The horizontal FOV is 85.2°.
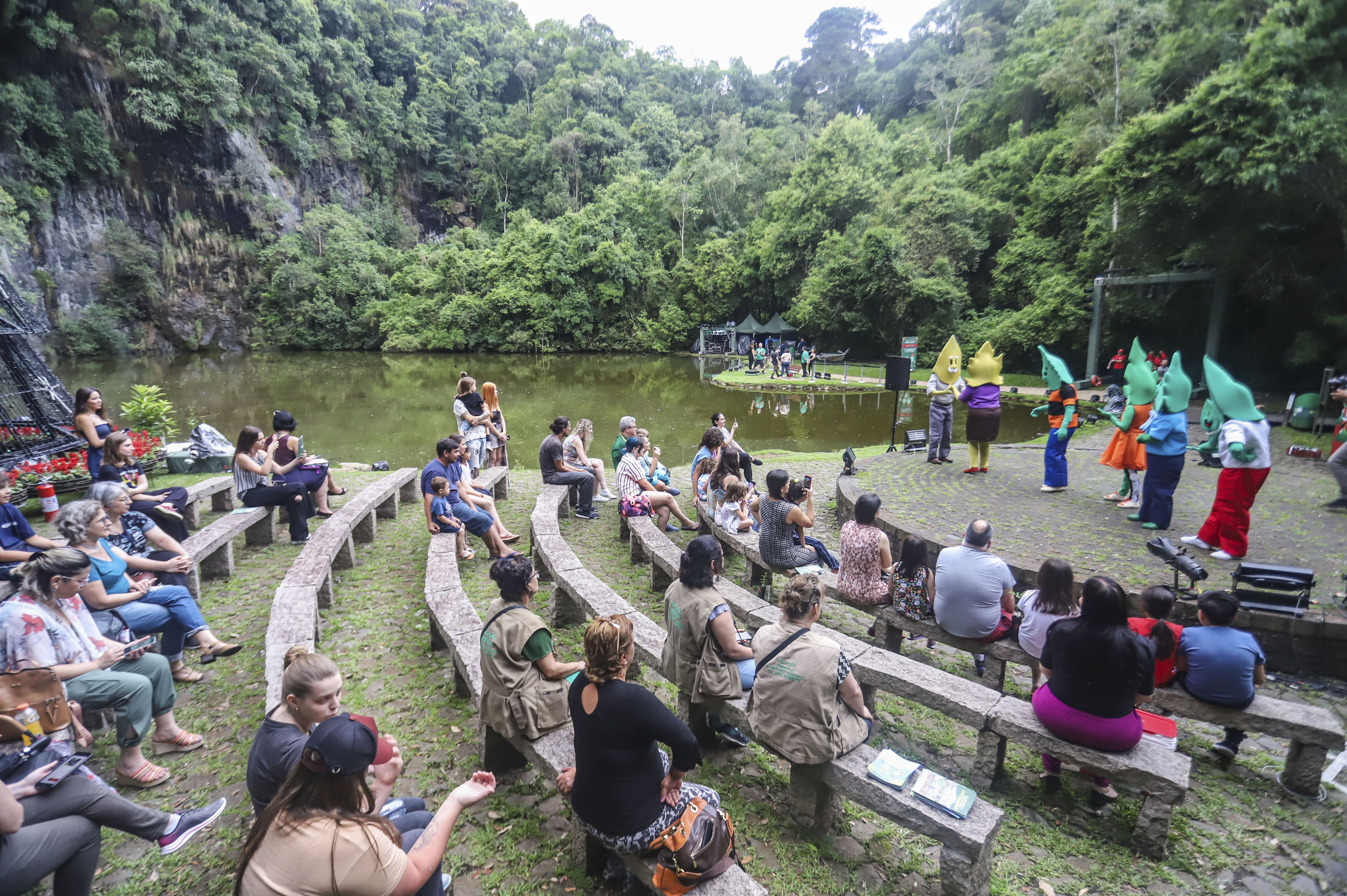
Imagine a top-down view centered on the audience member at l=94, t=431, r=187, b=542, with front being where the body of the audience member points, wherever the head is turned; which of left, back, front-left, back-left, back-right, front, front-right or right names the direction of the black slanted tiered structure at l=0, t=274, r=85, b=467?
back-left

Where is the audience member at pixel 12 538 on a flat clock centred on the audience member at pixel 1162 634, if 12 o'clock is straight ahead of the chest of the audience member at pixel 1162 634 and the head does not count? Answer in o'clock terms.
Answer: the audience member at pixel 12 538 is roughly at 8 o'clock from the audience member at pixel 1162 634.

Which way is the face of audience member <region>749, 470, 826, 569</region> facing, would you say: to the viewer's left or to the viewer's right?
to the viewer's right

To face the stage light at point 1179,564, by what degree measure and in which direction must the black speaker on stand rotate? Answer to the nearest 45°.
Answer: approximately 45° to its left

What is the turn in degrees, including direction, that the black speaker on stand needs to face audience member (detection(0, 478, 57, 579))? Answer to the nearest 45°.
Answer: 0° — it already faces them

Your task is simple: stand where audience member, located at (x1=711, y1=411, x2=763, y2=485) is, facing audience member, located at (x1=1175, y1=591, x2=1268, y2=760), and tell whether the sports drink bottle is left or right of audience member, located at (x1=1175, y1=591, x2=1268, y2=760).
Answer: right

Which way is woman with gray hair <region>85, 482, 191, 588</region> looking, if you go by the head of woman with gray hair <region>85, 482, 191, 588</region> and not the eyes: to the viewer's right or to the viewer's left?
to the viewer's right

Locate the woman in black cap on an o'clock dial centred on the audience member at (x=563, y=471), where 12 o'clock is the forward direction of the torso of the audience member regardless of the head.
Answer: The woman in black cap is roughly at 3 o'clock from the audience member.

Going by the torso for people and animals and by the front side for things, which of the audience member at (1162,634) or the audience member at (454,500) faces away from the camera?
the audience member at (1162,634)

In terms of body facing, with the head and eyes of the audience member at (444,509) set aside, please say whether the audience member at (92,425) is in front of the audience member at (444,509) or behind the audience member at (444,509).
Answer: behind

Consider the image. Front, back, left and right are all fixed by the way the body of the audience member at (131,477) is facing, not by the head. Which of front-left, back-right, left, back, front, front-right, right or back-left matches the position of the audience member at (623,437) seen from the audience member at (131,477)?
front-left

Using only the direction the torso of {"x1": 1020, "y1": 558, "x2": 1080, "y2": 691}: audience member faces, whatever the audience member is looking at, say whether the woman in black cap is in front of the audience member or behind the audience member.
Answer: behind

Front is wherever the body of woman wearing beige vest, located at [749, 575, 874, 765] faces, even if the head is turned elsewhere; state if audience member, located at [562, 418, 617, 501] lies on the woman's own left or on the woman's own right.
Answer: on the woman's own left

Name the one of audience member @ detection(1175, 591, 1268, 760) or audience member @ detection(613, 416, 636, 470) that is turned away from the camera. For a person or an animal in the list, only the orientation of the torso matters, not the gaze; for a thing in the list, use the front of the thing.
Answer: audience member @ detection(1175, 591, 1268, 760)

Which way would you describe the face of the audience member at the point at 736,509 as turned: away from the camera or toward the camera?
away from the camera

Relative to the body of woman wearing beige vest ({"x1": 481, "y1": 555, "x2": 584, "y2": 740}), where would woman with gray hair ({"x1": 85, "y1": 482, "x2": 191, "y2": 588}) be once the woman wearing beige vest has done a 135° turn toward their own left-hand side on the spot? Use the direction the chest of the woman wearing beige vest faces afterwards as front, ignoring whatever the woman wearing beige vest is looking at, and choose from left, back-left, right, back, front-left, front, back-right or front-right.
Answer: front-right

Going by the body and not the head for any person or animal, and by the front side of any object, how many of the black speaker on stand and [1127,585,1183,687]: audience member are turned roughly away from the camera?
1

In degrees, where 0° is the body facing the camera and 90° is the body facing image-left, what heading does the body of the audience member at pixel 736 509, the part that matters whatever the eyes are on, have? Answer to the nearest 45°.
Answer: approximately 225°

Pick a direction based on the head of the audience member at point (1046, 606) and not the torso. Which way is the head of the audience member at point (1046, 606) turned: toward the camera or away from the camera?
away from the camera

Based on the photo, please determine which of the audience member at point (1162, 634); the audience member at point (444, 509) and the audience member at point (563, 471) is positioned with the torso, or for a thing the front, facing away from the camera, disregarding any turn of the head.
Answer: the audience member at point (1162, 634)
